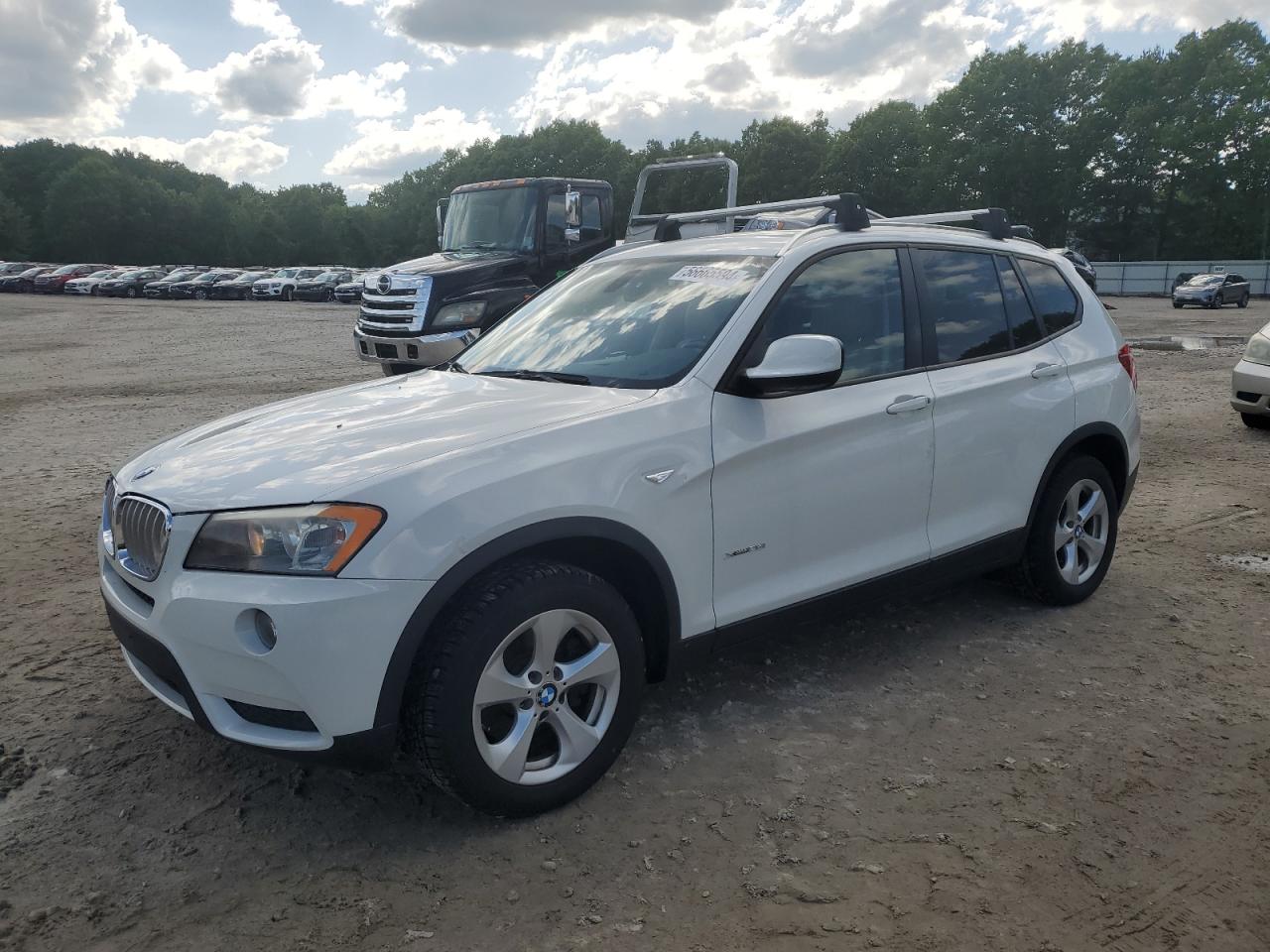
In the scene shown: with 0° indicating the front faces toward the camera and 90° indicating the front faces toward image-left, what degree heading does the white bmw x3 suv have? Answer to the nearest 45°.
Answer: approximately 45°

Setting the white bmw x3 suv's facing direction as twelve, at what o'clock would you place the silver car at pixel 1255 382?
The silver car is roughly at 6 o'clock from the white bmw x3 suv.
